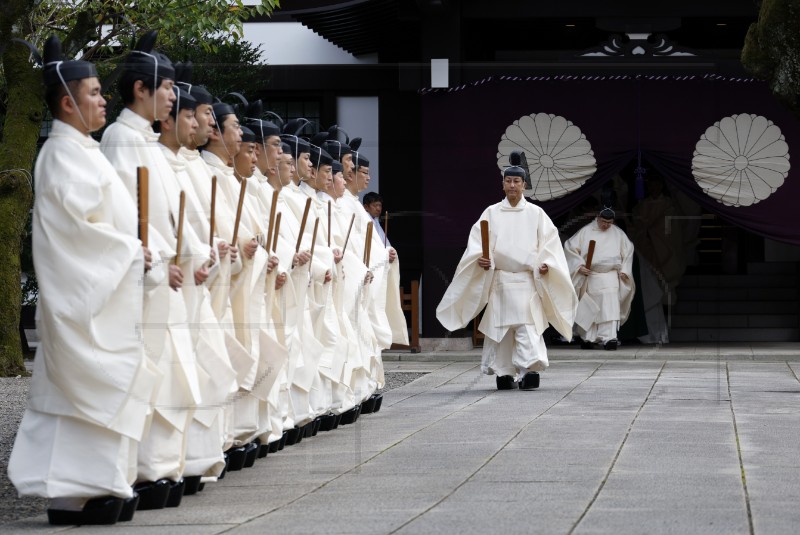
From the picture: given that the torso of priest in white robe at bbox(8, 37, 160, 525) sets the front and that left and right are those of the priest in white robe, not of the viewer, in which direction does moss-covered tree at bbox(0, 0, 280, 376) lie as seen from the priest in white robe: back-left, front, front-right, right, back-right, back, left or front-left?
left

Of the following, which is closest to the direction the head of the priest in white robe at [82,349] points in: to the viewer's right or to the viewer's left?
to the viewer's right

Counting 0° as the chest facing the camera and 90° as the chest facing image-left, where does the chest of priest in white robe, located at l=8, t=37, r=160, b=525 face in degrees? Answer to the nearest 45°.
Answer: approximately 270°

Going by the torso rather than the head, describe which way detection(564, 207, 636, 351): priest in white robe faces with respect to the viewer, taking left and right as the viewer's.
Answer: facing the viewer

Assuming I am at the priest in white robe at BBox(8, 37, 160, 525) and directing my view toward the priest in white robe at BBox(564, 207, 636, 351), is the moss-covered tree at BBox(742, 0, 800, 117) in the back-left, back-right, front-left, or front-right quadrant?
front-right

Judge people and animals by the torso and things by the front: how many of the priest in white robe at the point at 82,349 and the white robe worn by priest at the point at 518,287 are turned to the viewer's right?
1

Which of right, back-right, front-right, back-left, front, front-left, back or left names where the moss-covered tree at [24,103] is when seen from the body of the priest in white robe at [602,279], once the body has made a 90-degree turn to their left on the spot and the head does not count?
back-right

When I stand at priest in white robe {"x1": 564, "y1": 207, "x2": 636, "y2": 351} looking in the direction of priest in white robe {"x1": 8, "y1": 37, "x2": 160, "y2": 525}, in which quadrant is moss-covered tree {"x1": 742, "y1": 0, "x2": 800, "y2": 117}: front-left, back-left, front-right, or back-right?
front-left

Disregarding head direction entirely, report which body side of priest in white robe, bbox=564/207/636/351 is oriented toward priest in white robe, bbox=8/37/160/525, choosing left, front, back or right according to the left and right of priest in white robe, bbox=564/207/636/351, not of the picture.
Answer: front

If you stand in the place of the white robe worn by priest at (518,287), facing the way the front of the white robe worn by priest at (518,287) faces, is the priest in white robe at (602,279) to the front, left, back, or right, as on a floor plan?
back

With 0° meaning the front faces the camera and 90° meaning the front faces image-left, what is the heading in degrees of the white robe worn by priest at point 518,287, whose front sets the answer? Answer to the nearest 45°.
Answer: approximately 0°

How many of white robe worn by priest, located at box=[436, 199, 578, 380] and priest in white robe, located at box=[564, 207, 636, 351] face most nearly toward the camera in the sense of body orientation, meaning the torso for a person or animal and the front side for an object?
2

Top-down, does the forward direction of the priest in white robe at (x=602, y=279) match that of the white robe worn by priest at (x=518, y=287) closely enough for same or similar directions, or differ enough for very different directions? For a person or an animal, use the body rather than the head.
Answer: same or similar directions

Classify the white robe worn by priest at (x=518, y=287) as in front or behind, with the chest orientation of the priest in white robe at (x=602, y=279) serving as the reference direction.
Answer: in front

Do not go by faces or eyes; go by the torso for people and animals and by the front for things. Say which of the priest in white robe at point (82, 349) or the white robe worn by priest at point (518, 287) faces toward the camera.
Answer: the white robe worn by priest at point (518, 287)
